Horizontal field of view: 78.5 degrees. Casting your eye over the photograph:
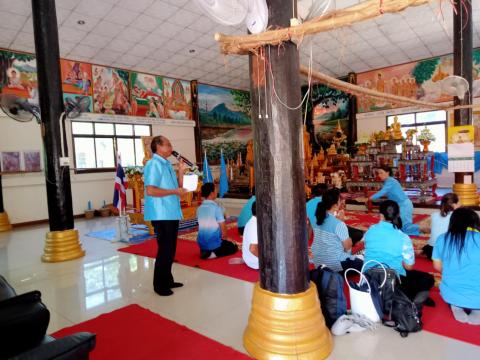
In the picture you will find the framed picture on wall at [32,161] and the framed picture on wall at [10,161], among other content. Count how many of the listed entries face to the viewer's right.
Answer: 0

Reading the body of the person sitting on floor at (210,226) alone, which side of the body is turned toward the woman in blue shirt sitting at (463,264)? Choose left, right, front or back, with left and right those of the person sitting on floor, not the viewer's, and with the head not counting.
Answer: right

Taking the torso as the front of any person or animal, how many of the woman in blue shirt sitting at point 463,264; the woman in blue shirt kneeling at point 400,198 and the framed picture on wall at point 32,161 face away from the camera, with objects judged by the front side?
1

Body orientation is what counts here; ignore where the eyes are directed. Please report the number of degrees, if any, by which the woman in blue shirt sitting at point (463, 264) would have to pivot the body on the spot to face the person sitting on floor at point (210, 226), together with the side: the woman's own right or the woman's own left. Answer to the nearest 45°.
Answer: approximately 90° to the woman's own left

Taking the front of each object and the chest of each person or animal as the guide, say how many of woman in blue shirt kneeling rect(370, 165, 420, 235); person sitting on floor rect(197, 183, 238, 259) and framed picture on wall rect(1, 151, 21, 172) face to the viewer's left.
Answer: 1

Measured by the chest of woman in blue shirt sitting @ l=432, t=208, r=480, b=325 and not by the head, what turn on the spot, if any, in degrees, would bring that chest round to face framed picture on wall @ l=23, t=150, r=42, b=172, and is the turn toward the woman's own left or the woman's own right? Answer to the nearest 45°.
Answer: approximately 90° to the woman's own left

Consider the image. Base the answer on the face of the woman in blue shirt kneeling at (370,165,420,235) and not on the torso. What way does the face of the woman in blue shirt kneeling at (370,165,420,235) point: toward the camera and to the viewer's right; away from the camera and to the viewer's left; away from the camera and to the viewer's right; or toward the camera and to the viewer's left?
toward the camera and to the viewer's left

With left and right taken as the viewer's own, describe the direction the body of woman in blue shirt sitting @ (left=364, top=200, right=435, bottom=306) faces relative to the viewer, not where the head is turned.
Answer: facing away from the viewer and to the right of the viewer

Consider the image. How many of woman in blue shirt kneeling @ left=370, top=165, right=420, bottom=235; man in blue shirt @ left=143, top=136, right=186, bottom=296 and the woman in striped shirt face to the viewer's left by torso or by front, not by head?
1

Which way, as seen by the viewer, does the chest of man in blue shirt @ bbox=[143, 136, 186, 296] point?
to the viewer's right

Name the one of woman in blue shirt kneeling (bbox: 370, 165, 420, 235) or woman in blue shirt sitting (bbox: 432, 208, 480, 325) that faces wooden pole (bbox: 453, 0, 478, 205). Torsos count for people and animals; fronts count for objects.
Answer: woman in blue shirt sitting (bbox: 432, 208, 480, 325)
